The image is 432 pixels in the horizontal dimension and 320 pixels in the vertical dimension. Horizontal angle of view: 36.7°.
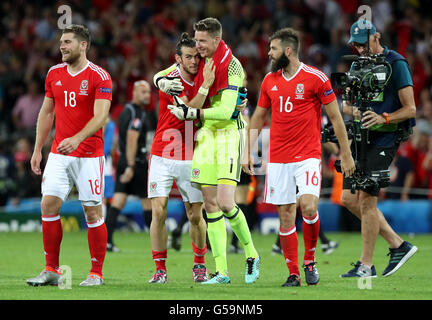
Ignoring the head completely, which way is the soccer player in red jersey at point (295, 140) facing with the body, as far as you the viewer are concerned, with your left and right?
facing the viewer and to the left of the viewer

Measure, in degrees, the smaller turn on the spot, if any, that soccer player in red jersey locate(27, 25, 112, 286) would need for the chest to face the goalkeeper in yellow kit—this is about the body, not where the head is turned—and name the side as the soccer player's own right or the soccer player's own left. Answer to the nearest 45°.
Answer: approximately 135° to the soccer player's own left

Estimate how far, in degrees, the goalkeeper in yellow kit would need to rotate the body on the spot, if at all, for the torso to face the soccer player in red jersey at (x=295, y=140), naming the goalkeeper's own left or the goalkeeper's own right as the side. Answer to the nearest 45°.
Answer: approximately 135° to the goalkeeper's own left

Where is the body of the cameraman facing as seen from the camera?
to the viewer's left

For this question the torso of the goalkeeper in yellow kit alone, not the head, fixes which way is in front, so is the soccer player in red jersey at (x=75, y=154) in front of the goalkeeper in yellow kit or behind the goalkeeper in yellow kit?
in front

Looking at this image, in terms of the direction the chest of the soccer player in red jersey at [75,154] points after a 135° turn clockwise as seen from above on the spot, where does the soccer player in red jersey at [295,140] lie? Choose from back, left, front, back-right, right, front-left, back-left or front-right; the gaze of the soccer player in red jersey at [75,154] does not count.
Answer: right

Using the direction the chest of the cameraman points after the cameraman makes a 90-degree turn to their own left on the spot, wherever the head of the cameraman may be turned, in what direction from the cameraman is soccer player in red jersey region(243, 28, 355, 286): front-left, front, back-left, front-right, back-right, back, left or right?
front-right

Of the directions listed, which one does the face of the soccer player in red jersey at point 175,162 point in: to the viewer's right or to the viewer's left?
to the viewer's right

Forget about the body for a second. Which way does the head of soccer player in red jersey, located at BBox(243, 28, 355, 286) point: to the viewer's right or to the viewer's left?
to the viewer's left

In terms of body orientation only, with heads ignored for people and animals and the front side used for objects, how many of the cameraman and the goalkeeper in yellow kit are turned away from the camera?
0
